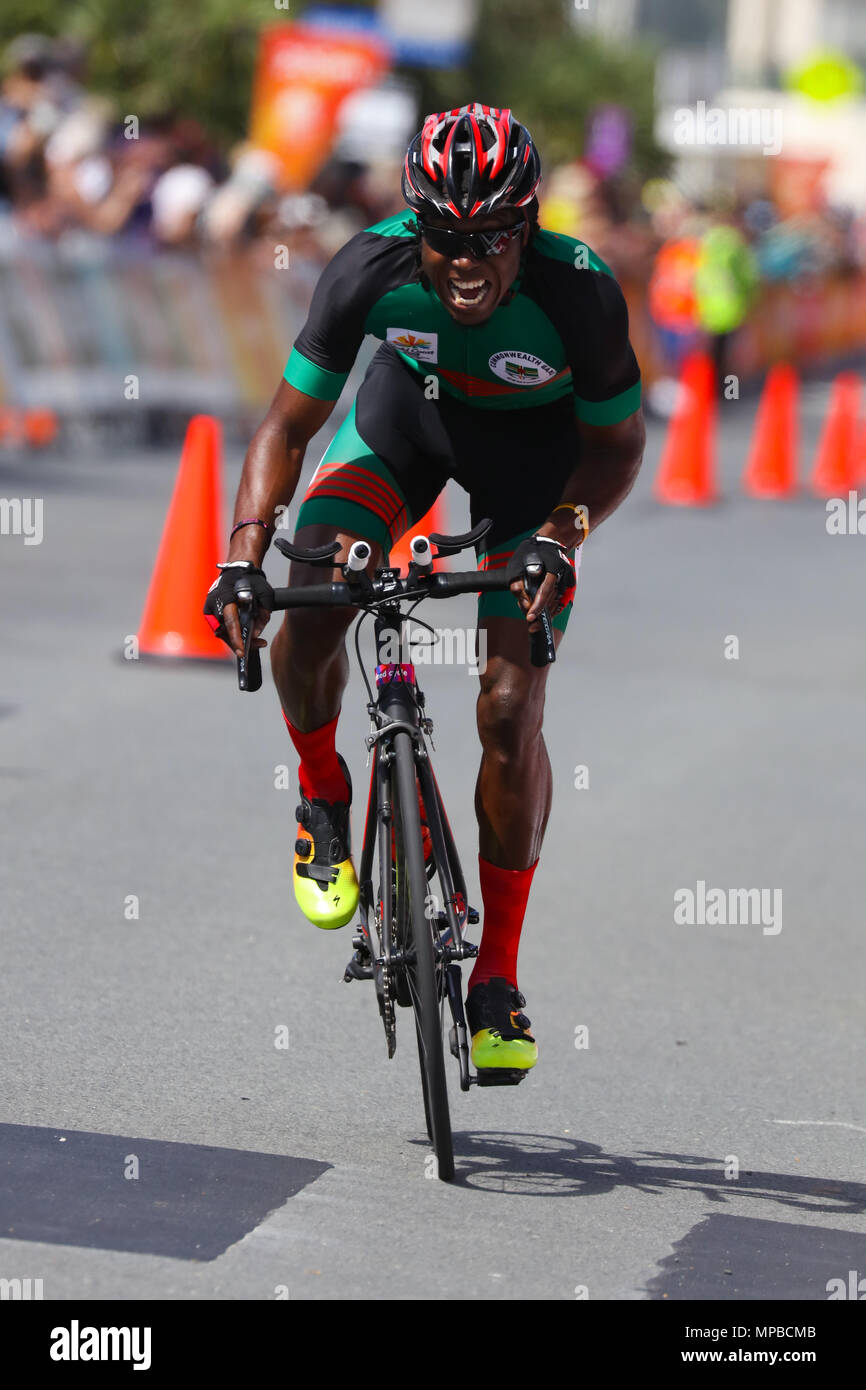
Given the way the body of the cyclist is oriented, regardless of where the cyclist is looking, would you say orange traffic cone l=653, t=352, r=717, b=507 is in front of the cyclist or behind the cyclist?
behind

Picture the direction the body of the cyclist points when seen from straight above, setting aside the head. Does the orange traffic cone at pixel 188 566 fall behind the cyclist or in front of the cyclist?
behind

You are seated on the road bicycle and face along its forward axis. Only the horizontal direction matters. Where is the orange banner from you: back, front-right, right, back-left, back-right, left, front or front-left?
back

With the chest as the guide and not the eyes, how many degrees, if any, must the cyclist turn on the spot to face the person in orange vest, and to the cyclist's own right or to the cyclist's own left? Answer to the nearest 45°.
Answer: approximately 180°

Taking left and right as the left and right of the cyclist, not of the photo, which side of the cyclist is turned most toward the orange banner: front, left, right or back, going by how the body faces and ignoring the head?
back

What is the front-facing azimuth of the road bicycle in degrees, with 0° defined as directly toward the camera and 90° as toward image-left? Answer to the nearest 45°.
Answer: approximately 0°

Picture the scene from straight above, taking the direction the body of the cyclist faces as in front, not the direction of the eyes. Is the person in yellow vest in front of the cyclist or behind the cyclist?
behind

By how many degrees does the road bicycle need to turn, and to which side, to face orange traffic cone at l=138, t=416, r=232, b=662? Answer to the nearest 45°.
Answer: approximately 180°

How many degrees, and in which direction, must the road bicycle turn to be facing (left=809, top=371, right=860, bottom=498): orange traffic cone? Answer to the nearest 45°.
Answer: approximately 180°

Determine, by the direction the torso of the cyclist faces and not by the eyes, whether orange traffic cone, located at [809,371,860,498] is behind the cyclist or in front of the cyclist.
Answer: behind
